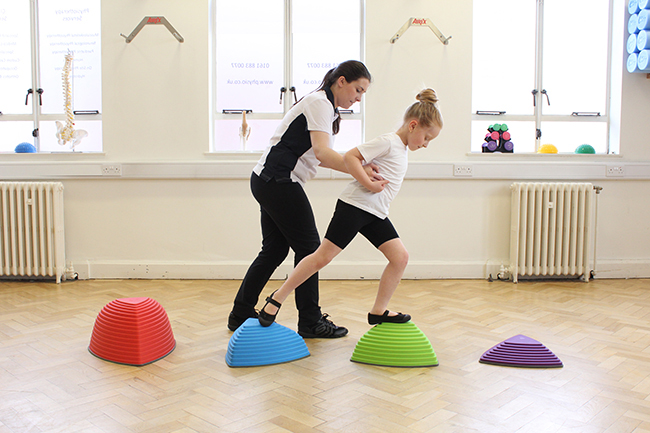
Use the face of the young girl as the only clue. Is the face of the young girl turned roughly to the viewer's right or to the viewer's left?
to the viewer's right

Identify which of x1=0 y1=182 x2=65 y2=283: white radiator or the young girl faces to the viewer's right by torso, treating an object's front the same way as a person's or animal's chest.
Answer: the young girl

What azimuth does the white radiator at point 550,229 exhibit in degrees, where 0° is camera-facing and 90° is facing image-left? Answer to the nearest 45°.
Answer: approximately 0°

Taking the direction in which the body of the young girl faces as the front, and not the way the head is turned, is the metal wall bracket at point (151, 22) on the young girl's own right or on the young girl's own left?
on the young girl's own left

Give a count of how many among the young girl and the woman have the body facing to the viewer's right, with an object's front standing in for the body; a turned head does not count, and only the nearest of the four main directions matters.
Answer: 2

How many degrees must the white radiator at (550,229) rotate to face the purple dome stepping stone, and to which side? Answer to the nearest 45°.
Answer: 0° — it already faces it

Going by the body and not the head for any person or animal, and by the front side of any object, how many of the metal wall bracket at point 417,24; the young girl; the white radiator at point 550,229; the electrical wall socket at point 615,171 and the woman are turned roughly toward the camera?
3

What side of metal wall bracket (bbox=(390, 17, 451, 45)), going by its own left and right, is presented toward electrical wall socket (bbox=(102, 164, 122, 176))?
right
